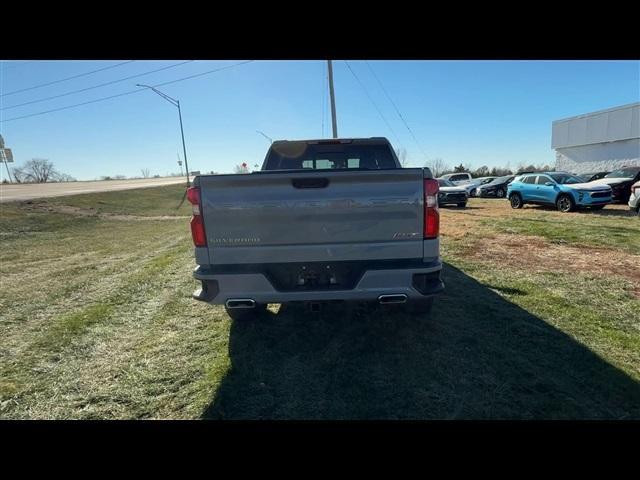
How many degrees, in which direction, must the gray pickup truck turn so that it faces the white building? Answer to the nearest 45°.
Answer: approximately 45° to its right

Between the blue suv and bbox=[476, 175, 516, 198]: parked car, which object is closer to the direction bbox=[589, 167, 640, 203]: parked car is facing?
the blue suv

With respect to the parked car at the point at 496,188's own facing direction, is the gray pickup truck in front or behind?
in front

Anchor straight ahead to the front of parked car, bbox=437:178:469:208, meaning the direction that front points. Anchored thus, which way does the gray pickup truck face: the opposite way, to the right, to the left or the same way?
the opposite way

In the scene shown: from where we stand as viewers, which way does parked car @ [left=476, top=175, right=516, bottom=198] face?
facing the viewer and to the left of the viewer

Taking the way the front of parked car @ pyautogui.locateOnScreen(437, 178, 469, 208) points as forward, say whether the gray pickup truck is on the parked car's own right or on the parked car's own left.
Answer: on the parked car's own right

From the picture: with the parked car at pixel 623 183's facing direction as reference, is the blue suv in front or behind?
in front

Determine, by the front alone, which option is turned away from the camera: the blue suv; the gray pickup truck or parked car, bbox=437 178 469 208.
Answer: the gray pickup truck

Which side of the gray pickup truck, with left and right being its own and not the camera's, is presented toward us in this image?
back

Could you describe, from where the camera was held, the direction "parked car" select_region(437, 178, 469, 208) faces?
facing the viewer and to the right of the viewer
